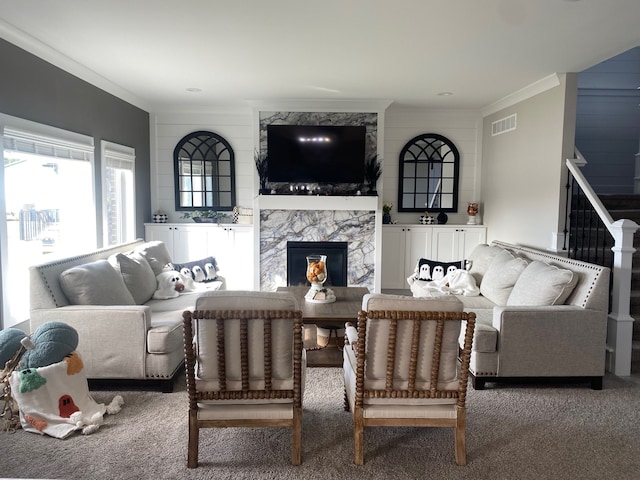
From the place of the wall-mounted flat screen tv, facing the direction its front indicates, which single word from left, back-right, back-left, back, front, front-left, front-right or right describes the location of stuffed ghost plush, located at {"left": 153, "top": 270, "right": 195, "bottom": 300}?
front-right

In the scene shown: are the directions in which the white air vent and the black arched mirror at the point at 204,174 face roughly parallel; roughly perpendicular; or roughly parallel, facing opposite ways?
roughly perpendicular

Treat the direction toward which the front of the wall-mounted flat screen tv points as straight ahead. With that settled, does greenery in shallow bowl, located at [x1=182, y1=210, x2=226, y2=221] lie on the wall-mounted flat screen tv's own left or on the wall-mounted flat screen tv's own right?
on the wall-mounted flat screen tv's own right

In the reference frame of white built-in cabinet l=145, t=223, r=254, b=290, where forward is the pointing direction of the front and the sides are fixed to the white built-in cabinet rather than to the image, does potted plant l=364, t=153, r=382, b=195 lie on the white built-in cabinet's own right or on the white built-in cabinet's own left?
on the white built-in cabinet's own left

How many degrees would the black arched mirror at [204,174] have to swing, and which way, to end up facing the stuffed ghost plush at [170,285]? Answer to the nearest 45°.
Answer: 0° — it already faces it

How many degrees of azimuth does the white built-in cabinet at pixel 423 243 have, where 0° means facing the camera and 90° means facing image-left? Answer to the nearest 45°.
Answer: approximately 0°

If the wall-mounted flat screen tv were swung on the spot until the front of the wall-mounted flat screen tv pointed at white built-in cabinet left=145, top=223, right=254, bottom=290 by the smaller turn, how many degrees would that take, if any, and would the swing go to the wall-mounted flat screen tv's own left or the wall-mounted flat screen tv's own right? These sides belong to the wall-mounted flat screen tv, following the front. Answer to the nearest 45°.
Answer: approximately 90° to the wall-mounted flat screen tv's own right

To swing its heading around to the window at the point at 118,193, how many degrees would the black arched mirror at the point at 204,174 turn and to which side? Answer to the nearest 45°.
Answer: approximately 45° to its right

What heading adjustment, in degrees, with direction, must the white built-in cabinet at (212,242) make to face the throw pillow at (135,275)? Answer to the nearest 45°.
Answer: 0° — it already faces it

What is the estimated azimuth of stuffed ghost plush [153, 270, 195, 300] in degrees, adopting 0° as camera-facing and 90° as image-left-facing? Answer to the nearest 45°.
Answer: approximately 315°

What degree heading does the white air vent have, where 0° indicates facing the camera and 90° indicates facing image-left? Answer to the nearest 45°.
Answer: approximately 45°

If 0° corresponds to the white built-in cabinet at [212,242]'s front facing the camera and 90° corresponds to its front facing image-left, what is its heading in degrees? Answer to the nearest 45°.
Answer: approximately 0°

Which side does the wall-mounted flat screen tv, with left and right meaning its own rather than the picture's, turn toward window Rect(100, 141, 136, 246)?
right

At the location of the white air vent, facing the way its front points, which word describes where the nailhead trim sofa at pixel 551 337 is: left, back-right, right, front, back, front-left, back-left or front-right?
front-left
